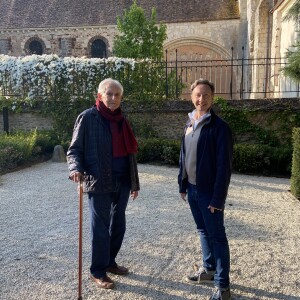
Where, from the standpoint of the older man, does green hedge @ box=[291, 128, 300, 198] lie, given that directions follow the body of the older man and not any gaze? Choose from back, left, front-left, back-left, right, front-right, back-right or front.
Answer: left

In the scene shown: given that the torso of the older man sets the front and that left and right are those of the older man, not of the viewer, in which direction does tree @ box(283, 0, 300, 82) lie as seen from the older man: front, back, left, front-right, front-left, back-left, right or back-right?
left

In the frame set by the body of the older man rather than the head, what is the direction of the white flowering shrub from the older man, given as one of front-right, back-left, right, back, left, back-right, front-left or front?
back-left

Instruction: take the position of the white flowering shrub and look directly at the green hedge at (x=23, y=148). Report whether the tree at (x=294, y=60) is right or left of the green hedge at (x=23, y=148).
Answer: left

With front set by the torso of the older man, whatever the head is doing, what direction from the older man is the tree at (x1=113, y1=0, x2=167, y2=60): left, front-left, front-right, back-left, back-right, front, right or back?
back-left

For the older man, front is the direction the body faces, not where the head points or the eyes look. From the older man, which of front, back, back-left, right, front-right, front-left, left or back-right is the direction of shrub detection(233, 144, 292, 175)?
left

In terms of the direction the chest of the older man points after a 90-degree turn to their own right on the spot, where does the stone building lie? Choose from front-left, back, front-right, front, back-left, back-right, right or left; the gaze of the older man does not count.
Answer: back-right

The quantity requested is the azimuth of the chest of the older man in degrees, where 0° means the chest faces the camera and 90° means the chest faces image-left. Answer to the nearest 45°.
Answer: approximately 315°
